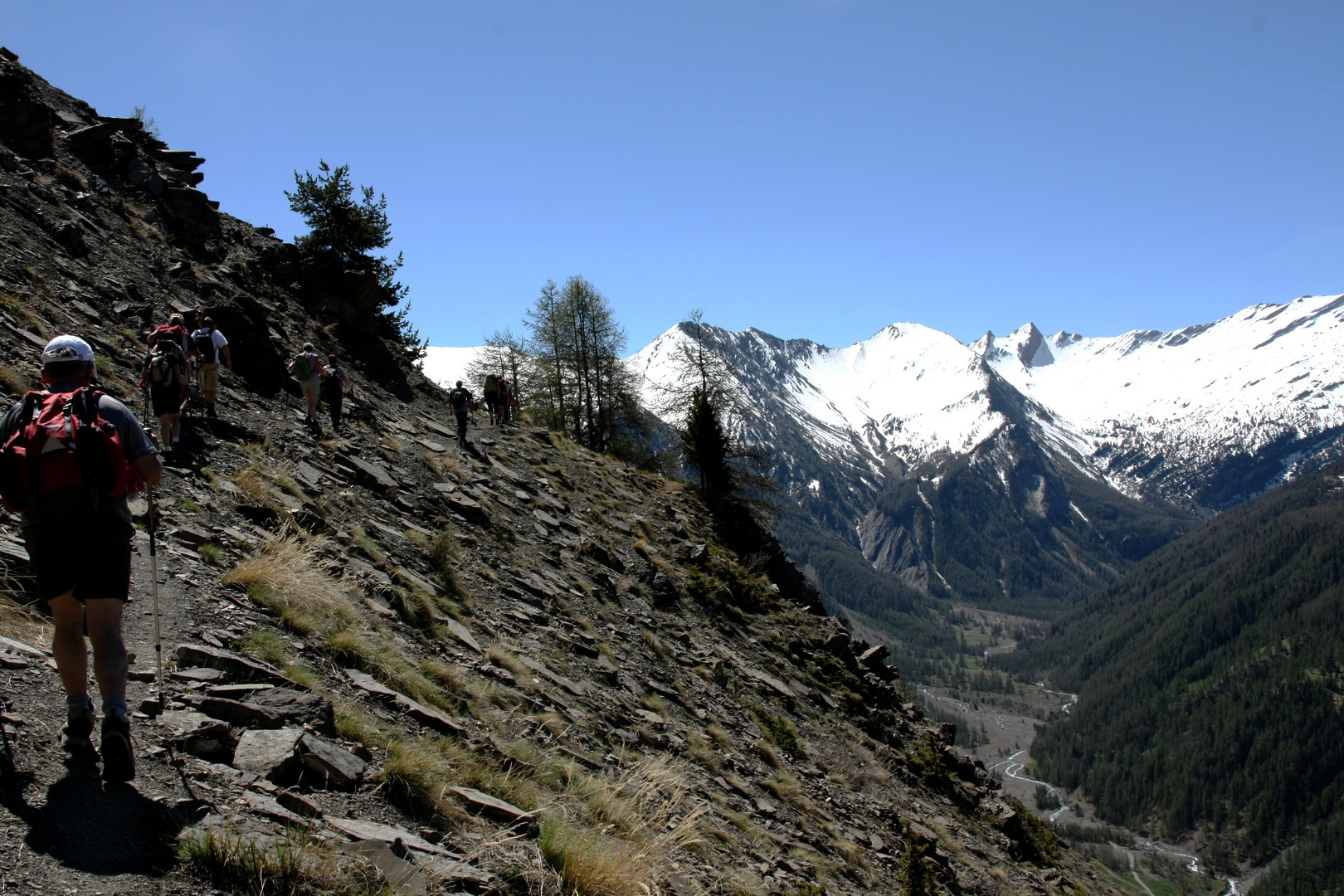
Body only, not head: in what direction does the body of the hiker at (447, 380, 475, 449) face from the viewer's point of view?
away from the camera

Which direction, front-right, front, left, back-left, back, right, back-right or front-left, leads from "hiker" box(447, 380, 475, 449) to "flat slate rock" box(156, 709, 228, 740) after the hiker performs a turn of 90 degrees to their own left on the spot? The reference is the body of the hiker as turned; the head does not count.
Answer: left

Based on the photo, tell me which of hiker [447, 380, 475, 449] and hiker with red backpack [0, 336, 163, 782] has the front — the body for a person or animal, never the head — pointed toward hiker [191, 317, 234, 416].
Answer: the hiker with red backpack

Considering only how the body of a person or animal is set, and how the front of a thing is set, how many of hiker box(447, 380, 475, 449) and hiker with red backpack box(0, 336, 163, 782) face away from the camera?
2

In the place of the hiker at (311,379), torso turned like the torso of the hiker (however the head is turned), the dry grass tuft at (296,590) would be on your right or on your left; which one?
on your right

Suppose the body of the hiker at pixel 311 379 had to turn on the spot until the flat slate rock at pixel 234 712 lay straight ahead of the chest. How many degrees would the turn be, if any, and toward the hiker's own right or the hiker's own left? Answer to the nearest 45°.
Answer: approximately 135° to the hiker's own right

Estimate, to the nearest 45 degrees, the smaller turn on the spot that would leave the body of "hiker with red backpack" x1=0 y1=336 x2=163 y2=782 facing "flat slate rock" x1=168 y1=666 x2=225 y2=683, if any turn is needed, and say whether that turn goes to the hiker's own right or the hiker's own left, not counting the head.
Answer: approximately 45° to the hiker's own right

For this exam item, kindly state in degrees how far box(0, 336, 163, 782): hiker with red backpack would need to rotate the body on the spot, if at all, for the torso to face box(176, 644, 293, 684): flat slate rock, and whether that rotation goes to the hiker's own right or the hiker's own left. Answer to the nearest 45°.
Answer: approximately 45° to the hiker's own right

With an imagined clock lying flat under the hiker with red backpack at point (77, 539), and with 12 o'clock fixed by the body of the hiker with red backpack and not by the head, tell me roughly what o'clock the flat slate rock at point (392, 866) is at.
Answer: The flat slate rock is roughly at 4 o'clock from the hiker with red backpack.

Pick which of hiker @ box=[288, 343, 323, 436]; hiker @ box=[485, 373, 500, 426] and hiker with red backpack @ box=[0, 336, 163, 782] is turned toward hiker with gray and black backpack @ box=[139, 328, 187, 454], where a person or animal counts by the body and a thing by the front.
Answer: hiker with red backpack @ box=[0, 336, 163, 782]

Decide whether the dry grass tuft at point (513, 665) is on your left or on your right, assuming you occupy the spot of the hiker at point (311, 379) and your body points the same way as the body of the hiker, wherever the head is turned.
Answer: on your right

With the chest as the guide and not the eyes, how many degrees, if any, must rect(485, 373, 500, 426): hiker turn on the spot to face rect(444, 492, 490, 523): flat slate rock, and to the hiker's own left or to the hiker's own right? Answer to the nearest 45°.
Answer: approximately 135° to the hiker's own right

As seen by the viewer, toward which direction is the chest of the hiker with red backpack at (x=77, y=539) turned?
away from the camera

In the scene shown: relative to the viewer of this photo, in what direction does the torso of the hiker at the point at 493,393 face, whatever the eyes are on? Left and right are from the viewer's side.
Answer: facing away from the viewer and to the right of the viewer
